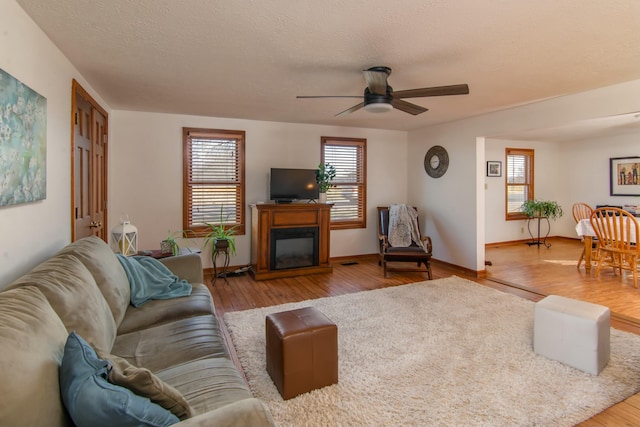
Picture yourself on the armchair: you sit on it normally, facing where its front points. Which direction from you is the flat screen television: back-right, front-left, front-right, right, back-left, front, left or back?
right

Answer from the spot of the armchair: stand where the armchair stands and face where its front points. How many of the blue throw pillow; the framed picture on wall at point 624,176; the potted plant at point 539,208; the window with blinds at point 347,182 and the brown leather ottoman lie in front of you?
2

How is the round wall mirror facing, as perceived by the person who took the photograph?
facing the viewer and to the left of the viewer

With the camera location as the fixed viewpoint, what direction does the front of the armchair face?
facing the viewer

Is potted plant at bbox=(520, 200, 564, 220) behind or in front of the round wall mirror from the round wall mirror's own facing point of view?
behind

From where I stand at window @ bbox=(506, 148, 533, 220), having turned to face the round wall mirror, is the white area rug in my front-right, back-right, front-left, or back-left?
front-left

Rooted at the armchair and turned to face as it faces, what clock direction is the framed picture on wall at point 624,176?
The framed picture on wall is roughly at 8 o'clock from the armchair.

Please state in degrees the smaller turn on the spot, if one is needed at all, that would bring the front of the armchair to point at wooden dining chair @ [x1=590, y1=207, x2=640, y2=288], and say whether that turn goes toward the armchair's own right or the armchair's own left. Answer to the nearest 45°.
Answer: approximately 90° to the armchair's own left

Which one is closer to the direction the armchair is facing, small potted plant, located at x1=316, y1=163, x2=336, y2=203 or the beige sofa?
the beige sofa

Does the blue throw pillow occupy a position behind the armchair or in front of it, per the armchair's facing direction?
in front

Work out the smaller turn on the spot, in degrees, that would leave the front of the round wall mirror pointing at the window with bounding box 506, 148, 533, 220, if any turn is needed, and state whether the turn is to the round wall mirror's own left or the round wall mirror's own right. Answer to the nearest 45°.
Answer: approximately 180°

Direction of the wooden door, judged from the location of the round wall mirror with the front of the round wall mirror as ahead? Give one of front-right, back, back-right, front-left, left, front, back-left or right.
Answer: front

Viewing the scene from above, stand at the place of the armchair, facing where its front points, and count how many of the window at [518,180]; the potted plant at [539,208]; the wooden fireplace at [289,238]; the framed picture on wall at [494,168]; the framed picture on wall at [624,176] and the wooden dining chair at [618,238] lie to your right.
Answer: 1

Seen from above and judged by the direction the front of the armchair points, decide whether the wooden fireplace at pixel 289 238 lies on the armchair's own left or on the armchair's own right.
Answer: on the armchair's own right

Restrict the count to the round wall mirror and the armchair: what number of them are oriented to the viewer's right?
0

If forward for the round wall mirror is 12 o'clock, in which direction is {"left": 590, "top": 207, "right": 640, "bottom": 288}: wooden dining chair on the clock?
The wooden dining chair is roughly at 8 o'clock from the round wall mirror.

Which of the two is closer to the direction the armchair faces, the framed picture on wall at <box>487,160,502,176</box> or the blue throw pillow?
the blue throw pillow
